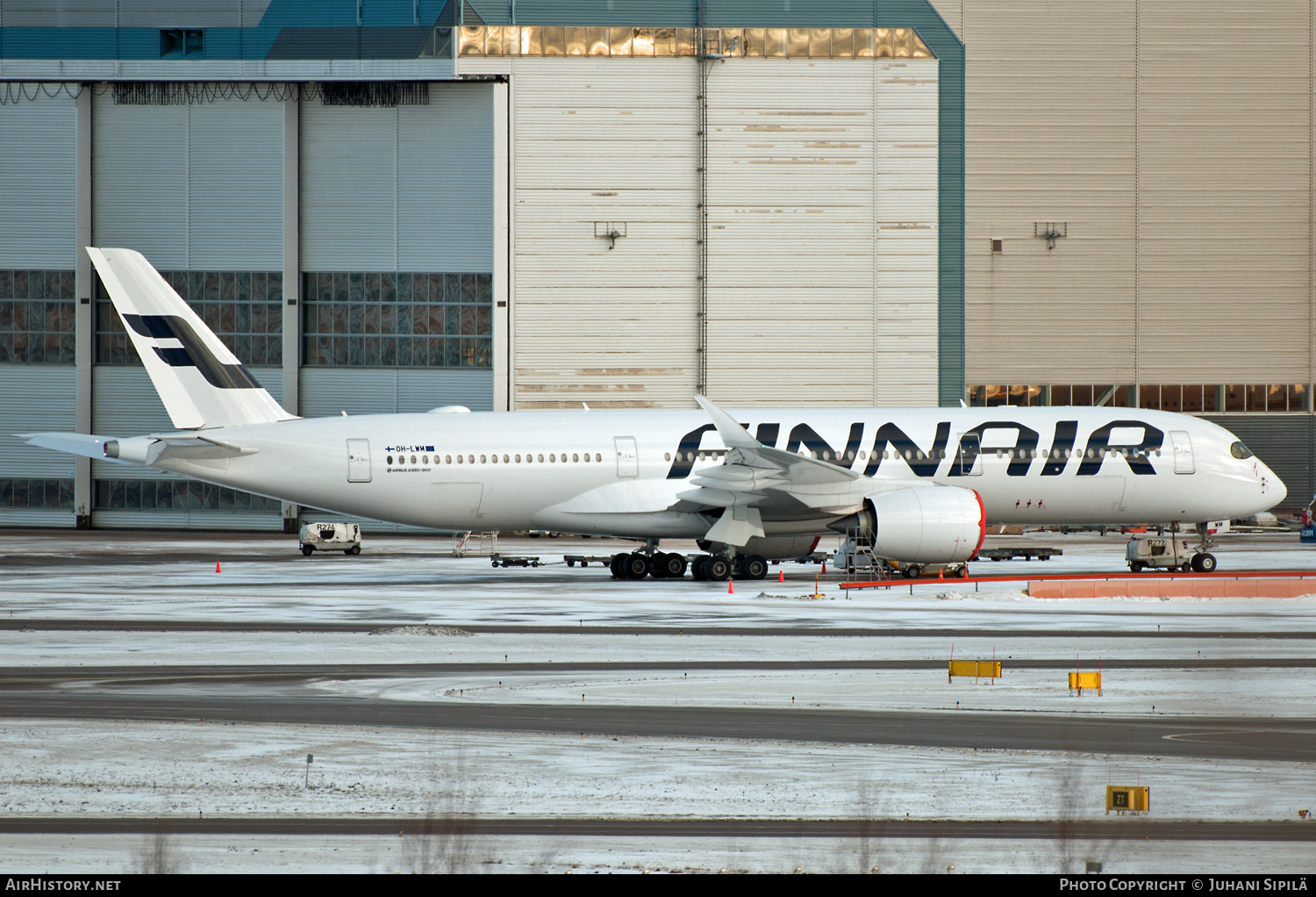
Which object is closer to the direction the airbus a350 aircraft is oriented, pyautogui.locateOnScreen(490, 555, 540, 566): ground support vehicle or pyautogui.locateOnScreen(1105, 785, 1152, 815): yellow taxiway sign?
the yellow taxiway sign

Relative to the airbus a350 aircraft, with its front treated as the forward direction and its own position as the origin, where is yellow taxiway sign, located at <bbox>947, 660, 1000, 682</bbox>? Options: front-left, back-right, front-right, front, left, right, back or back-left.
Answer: right

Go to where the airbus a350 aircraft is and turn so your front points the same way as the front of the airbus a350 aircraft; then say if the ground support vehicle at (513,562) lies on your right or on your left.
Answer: on your left

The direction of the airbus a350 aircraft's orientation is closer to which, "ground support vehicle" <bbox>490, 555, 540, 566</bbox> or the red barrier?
the red barrier

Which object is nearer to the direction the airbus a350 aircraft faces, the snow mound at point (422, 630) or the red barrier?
the red barrier

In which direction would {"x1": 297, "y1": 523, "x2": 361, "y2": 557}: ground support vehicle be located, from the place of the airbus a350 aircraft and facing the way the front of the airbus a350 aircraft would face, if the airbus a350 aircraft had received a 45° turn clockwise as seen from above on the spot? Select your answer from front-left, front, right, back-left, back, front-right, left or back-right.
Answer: back

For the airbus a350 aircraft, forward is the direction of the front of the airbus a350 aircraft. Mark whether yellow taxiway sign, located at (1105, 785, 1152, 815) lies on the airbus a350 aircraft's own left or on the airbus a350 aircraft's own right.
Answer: on the airbus a350 aircraft's own right

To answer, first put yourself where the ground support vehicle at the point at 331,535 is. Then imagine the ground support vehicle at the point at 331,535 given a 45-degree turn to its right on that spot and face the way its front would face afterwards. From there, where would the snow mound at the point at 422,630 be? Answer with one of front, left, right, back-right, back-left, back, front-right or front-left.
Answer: back-left

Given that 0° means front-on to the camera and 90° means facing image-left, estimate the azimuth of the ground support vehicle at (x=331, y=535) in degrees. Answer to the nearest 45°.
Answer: approximately 90°

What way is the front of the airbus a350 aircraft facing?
to the viewer's right

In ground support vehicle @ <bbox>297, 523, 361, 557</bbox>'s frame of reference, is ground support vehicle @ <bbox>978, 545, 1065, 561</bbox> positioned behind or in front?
behind

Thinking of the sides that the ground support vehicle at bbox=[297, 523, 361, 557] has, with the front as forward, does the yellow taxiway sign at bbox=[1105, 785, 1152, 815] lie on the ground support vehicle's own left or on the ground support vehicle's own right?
on the ground support vehicle's own left

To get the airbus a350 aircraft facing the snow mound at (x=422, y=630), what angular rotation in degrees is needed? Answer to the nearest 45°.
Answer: approximately 90° to its right

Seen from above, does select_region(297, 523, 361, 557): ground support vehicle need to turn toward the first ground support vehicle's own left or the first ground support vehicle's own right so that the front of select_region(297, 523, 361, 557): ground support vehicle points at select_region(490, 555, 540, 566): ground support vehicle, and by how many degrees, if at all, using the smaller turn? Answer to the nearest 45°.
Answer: approximately 135° to the first ground support vehicle's own left
